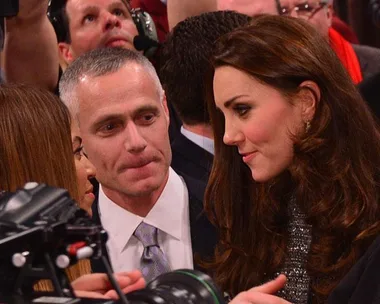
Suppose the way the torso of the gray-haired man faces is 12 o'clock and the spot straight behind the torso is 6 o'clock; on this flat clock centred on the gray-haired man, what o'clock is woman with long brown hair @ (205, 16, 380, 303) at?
The woman with long brown hair is roughly at 10 o'clock from the gray-haired man.

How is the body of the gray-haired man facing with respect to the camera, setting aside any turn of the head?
toward the camera

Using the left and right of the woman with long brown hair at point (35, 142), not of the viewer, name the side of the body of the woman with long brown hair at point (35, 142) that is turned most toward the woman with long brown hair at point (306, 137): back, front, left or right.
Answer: front

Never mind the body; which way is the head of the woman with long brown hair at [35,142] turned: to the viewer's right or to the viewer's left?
to the viewer's right

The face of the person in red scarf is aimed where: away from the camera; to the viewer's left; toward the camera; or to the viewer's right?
toward the camera

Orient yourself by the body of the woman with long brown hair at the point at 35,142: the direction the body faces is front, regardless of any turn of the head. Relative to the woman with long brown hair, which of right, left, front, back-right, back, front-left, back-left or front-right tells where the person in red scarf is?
front-left

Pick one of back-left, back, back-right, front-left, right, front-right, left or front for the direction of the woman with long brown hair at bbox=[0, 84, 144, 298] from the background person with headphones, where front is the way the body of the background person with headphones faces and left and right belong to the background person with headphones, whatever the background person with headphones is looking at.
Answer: front-right

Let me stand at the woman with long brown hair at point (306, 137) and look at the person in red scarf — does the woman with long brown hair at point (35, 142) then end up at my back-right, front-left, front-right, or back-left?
back-left

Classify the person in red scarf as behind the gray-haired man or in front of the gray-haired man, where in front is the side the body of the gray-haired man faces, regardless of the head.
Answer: behind

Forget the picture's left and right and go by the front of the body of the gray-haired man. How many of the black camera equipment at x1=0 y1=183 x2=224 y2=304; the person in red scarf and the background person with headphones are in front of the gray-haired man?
1

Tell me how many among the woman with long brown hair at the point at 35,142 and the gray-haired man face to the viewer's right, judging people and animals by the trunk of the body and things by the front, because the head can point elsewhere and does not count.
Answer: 1

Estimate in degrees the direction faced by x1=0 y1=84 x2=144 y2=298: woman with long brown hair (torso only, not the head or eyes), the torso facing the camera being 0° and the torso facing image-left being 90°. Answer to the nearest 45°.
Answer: approximately 270°

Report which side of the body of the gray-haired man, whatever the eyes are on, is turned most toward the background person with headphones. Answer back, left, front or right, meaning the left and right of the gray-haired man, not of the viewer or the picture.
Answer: back
